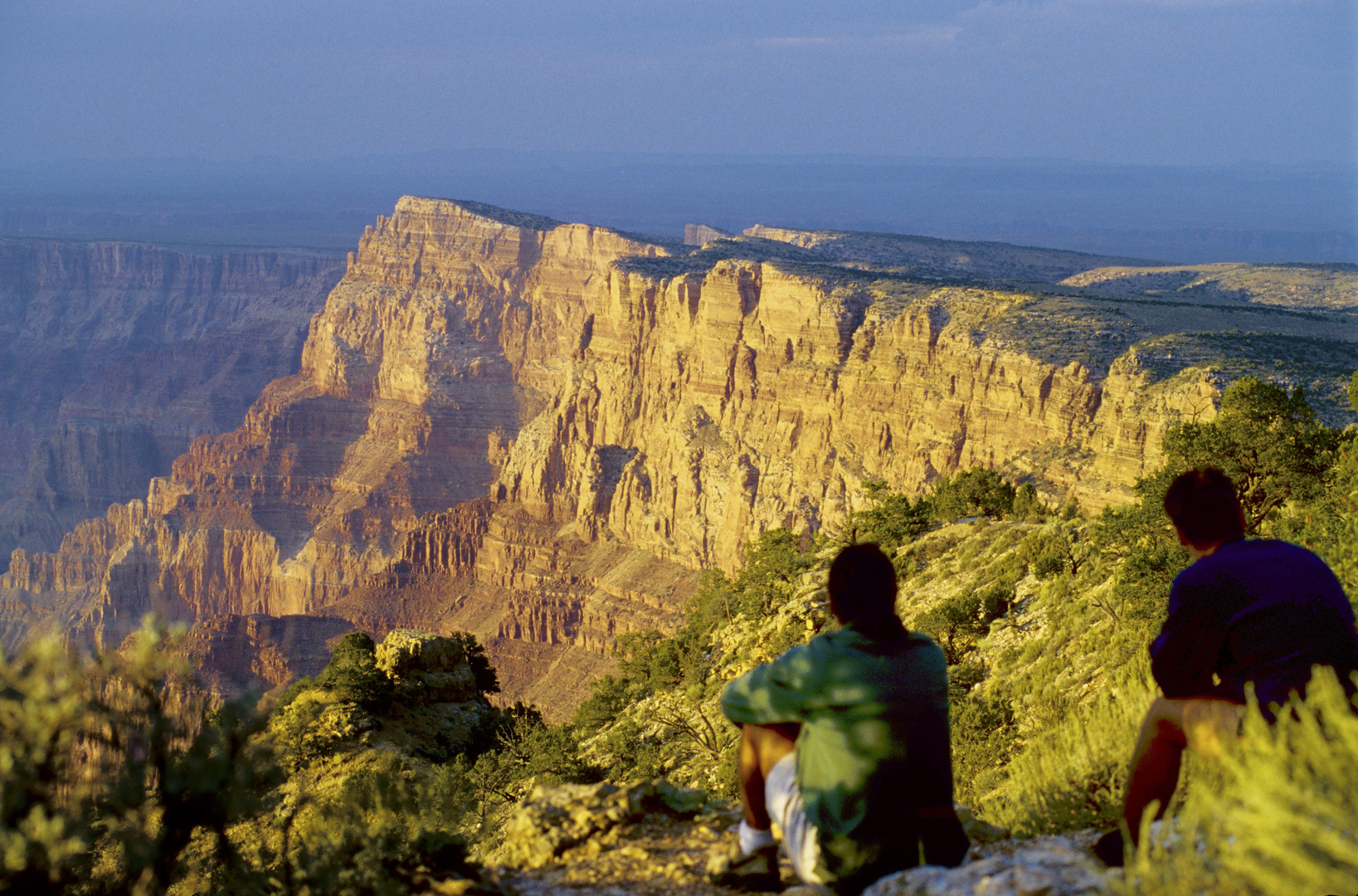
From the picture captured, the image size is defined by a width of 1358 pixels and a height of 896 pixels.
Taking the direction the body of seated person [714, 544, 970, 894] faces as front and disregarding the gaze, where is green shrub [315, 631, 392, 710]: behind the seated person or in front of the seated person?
in front

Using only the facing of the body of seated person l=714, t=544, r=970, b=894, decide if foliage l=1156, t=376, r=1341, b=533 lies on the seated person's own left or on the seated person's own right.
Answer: on the seated person's own right

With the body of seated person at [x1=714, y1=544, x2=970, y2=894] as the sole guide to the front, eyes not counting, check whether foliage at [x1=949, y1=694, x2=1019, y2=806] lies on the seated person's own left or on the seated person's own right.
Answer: on the seated person's own right

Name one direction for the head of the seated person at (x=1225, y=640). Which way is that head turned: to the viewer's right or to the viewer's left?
to the viewer's left

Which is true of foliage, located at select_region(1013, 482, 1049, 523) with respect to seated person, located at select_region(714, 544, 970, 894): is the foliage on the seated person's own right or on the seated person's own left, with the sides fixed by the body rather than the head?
on the seated person's own right

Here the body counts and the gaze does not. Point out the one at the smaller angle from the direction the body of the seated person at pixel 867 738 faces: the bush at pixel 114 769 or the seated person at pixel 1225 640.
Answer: the bush

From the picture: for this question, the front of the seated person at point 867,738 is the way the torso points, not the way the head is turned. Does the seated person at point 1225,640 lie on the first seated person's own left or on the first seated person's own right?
on the first seated person's own right

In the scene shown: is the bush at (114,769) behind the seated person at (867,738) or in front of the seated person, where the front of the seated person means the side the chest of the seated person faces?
in front

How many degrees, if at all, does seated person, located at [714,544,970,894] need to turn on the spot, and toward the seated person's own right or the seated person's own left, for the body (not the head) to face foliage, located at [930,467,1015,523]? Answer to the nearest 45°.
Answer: approximately 45° to the seated person's own right

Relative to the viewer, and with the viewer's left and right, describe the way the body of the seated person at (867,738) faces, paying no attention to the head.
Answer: facing away from the viewer and to the left of the viewer
